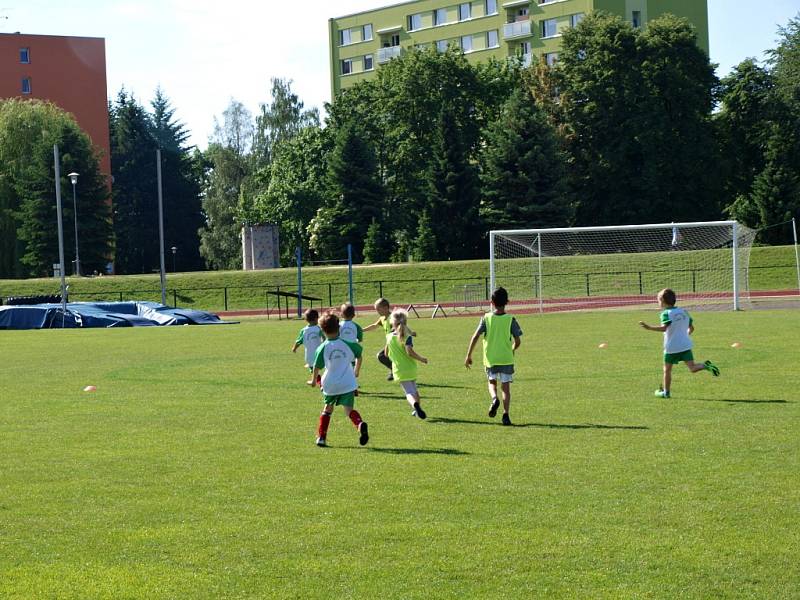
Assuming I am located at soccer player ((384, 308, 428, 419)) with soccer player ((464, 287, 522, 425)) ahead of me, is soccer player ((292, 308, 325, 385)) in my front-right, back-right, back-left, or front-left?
back-left

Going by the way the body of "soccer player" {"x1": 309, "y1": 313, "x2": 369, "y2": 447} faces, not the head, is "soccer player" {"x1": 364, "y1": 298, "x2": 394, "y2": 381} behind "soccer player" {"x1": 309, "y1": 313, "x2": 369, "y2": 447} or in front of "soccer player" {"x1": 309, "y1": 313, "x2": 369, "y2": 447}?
in front

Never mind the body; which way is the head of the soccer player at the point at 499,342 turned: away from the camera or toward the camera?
away from the camera

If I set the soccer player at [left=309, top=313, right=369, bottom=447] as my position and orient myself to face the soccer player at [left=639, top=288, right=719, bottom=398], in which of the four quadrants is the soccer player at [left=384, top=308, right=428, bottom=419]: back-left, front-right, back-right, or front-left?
front-left

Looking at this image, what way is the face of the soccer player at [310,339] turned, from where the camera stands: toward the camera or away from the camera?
away from the camera

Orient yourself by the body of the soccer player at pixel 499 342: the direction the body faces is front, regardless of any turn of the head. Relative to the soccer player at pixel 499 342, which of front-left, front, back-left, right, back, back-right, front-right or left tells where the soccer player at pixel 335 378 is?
back-left

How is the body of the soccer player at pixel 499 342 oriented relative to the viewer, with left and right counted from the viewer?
facing away from the viewer

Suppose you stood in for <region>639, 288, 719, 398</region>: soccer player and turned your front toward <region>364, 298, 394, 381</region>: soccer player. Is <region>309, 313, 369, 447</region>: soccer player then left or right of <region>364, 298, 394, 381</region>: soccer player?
left

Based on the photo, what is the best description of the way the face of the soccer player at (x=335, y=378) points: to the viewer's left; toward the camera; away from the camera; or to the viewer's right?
away from the camera

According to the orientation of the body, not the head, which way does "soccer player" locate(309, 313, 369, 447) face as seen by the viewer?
away from the camera

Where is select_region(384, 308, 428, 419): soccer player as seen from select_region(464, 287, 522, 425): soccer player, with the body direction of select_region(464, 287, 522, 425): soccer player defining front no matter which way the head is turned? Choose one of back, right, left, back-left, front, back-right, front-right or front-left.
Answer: left

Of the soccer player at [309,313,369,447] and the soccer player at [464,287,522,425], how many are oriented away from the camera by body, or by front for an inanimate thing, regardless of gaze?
2

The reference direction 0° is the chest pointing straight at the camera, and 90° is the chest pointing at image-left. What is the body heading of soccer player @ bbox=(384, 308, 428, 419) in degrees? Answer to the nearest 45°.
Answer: approximately 135°

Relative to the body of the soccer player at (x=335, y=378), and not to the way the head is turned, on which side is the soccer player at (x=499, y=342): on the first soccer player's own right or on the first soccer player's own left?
on the first soccer player's own right

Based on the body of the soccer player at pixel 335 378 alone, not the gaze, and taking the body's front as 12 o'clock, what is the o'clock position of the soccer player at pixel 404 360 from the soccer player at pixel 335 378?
the soccer player at pixel 404 360 is roughly at 1 o'clock from the soccer player at pixel 335 378.
